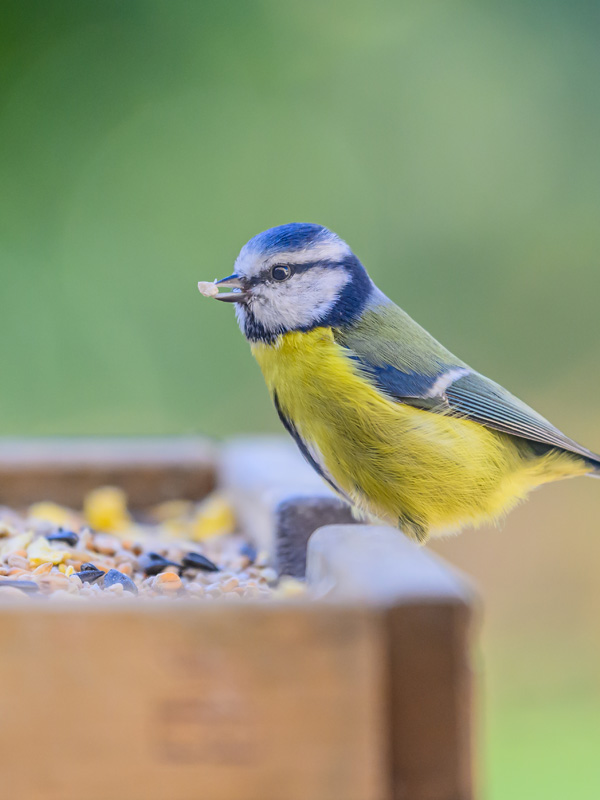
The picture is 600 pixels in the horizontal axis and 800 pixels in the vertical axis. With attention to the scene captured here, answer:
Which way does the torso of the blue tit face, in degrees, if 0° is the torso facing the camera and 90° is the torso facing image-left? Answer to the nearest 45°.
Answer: approximately 90°
